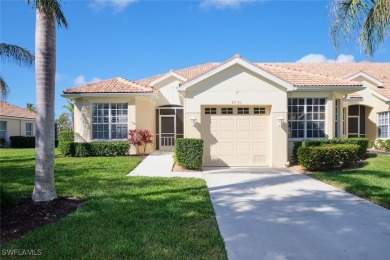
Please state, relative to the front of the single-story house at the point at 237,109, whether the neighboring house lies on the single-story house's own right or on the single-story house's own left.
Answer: on the single-story house's own right

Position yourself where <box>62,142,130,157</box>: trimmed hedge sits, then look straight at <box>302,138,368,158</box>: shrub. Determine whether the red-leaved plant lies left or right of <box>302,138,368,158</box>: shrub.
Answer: left

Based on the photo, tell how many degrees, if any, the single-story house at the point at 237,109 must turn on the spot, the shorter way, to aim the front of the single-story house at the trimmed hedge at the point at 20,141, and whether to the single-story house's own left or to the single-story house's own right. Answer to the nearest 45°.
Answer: approximately 135° to the single-story house's own right

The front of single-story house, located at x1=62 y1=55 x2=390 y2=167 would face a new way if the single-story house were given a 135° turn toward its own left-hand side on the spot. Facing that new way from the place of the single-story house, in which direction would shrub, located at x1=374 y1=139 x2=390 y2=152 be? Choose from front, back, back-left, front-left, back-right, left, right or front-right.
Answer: front

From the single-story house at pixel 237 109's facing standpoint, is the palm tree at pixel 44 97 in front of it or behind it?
in front

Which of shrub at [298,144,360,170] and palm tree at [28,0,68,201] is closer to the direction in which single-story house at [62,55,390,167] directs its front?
the palm tree

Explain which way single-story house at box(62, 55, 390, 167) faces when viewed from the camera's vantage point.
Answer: facing the viewer

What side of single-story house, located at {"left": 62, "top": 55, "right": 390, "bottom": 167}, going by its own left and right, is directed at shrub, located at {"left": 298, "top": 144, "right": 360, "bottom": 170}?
left

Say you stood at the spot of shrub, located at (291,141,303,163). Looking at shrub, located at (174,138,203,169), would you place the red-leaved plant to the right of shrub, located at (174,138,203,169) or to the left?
right

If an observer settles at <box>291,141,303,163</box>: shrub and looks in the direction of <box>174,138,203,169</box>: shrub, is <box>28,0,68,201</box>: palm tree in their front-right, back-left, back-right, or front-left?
front-left

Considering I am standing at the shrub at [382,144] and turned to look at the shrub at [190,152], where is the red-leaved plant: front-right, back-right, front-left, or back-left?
front-right

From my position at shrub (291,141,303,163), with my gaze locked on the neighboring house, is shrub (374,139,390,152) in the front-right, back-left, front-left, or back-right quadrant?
back-right

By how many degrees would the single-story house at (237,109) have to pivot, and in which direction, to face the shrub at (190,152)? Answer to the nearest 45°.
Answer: approximately 45° to its right

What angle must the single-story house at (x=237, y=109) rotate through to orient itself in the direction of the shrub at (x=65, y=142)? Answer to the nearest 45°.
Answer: approximately 90° to its right
